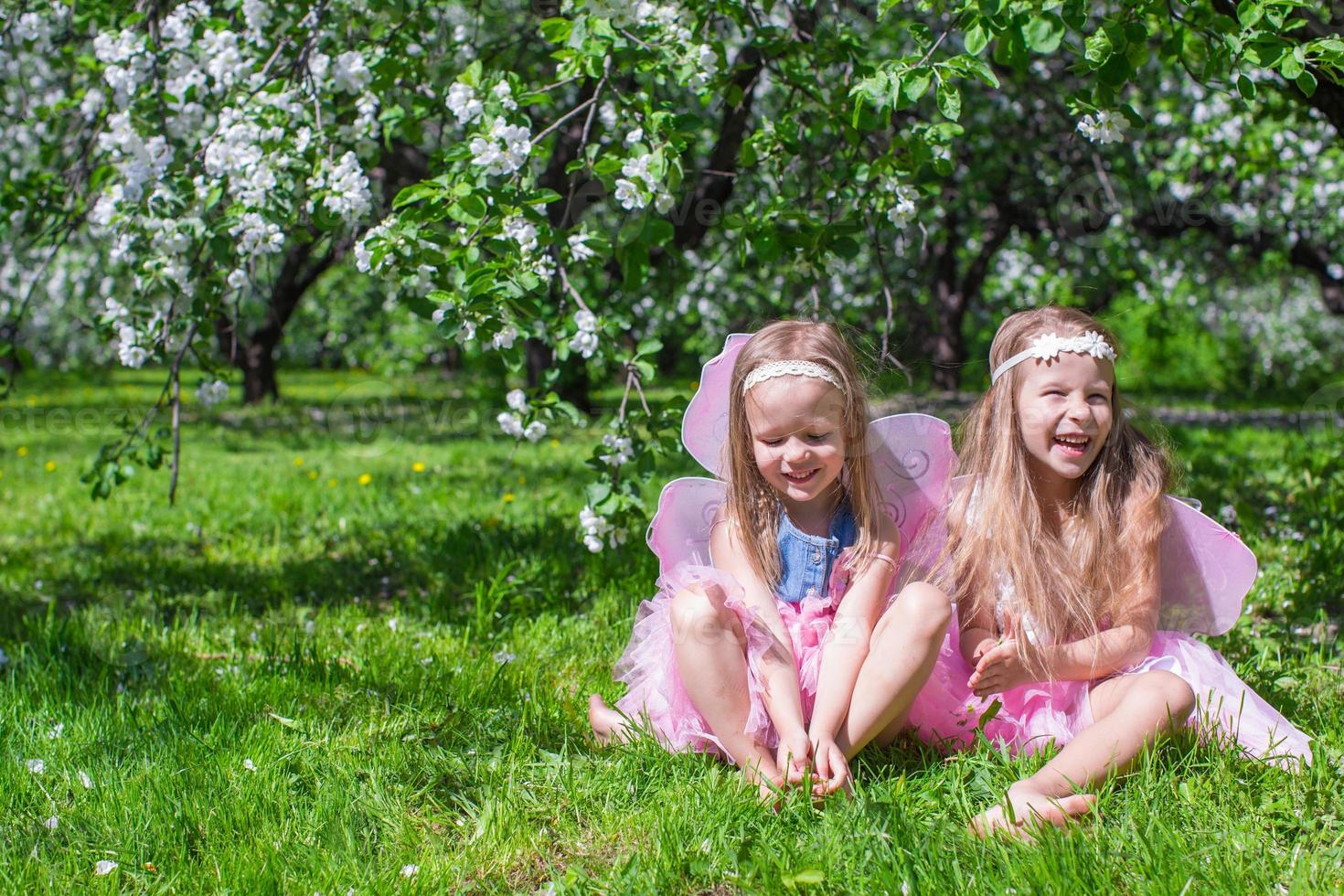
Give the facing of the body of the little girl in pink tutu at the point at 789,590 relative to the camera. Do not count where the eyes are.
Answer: toward the camera

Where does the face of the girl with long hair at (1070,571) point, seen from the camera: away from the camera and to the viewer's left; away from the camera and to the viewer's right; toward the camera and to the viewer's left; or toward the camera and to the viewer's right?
toward the camera and to the viewer's left

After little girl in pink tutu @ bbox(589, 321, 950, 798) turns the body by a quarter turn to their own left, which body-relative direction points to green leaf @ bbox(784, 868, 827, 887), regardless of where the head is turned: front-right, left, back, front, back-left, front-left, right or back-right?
right

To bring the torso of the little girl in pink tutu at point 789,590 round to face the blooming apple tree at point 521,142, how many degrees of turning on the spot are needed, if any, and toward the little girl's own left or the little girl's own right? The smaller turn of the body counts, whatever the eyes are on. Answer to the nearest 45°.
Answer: approximately 135° to the little girl's own right
